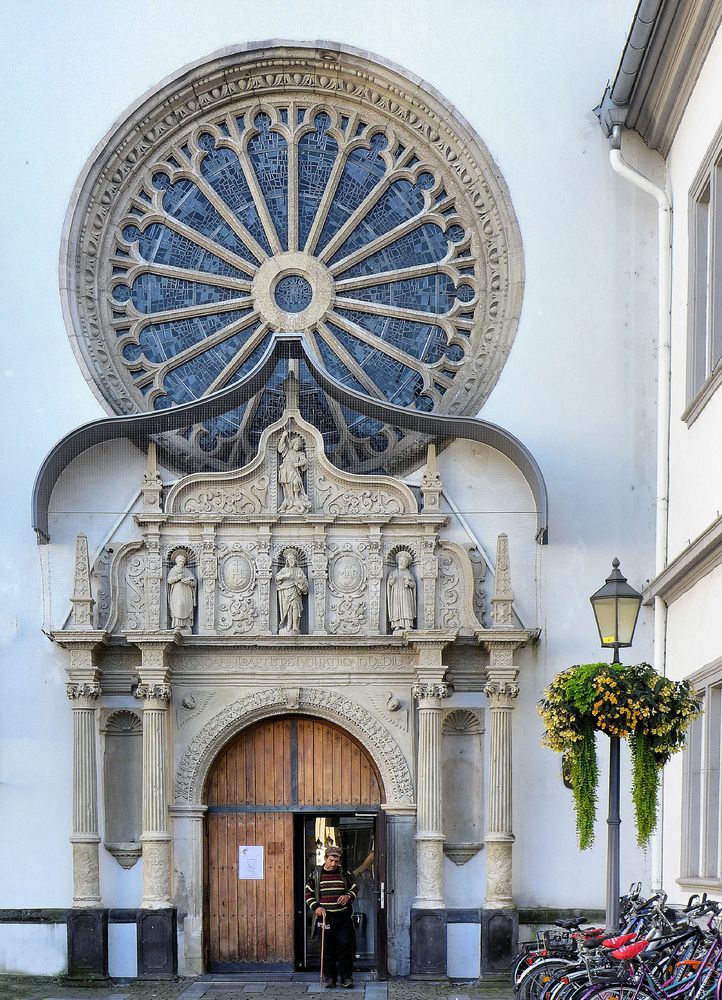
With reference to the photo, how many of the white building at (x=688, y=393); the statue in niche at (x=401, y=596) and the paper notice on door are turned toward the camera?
2

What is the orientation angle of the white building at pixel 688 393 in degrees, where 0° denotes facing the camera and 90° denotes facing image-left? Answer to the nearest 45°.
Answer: approximately 90°

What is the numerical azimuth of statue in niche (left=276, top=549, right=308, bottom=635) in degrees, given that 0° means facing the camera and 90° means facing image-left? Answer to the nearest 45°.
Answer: approximately 0°
